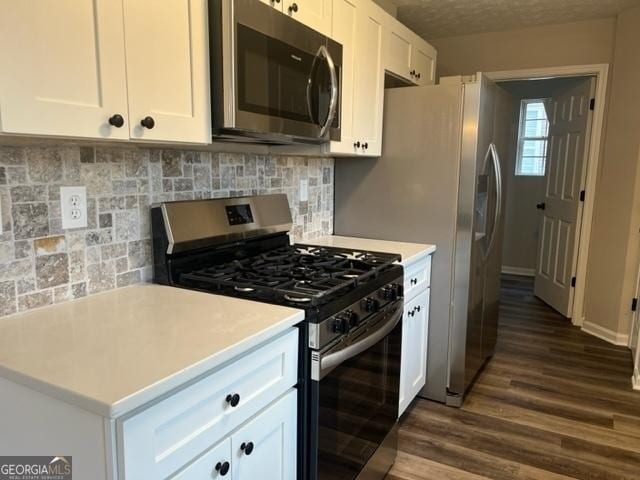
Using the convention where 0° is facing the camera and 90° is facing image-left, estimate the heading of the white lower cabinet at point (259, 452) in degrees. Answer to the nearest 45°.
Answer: approximately 315°

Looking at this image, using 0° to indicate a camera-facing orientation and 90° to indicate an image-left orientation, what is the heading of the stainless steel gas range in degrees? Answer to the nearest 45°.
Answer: approximately 315°

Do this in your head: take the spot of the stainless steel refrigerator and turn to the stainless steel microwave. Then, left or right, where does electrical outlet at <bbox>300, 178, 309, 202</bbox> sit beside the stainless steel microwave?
right

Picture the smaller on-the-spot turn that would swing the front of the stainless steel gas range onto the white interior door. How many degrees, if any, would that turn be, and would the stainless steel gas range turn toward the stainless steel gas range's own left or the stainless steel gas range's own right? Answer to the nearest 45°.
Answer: approximately 90° to the stainless steel gas range's own left

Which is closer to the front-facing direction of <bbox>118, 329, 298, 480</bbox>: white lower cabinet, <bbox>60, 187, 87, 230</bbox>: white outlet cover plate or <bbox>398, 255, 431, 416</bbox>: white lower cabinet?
the white lower cabinet

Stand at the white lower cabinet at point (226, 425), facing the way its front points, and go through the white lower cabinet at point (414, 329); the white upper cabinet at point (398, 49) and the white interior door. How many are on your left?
3
